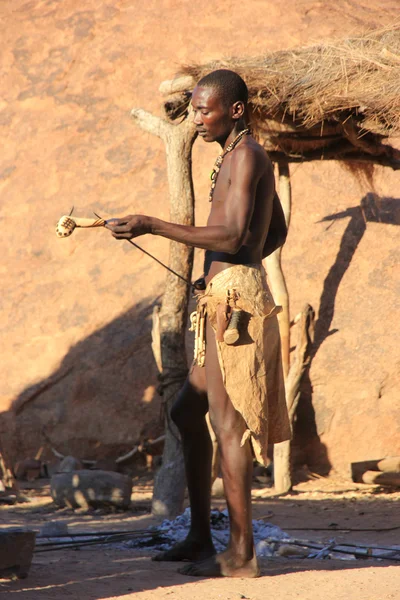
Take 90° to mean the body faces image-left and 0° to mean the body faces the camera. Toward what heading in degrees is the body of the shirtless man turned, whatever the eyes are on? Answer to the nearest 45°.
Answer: approximately 90°
